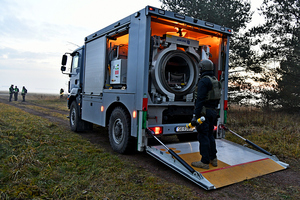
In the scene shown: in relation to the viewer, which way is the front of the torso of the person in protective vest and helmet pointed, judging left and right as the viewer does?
facing away from the viewer and to the left of the viewer

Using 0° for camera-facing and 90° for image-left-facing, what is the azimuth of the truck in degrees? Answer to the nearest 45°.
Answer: approximately 135°
